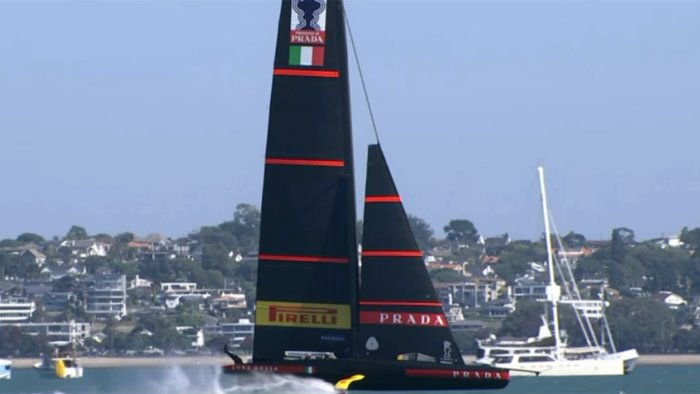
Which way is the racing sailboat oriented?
to the viewer's right
